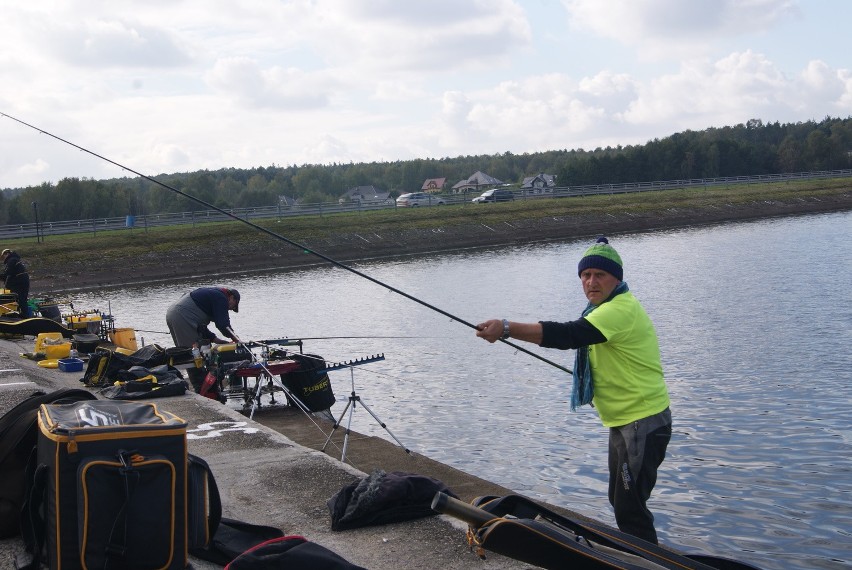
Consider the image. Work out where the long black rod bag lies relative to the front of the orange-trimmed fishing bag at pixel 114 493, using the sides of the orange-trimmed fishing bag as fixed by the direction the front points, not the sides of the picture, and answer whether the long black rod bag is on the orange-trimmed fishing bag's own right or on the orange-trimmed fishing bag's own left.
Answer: on the orange-trimmed fishing bag's own left

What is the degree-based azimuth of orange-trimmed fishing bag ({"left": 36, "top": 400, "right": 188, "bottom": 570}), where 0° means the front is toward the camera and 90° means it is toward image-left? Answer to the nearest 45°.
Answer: approximately 0°

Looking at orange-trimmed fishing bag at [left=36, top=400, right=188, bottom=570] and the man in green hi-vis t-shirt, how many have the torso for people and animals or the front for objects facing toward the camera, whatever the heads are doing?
1

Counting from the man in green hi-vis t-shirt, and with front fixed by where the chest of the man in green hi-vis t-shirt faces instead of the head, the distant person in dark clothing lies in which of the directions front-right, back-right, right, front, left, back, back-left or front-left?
front-right

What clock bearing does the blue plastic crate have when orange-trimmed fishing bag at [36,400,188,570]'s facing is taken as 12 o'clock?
The blue plastic crate is roughly at 6 o'clock from the orange-trimmed fishing bag.

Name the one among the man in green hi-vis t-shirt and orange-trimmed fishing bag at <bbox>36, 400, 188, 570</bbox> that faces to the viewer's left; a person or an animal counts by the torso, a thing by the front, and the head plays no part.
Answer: the man in green hi-vis t-shirt

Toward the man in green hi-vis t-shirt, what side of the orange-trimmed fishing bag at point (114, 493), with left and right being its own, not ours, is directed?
left

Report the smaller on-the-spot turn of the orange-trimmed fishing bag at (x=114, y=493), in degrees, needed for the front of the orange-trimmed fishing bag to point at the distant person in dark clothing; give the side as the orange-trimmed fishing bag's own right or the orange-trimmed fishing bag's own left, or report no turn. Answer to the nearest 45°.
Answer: approximately 180°

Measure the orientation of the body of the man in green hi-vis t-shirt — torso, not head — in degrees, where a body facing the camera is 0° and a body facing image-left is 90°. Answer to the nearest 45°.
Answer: approximately 90°
